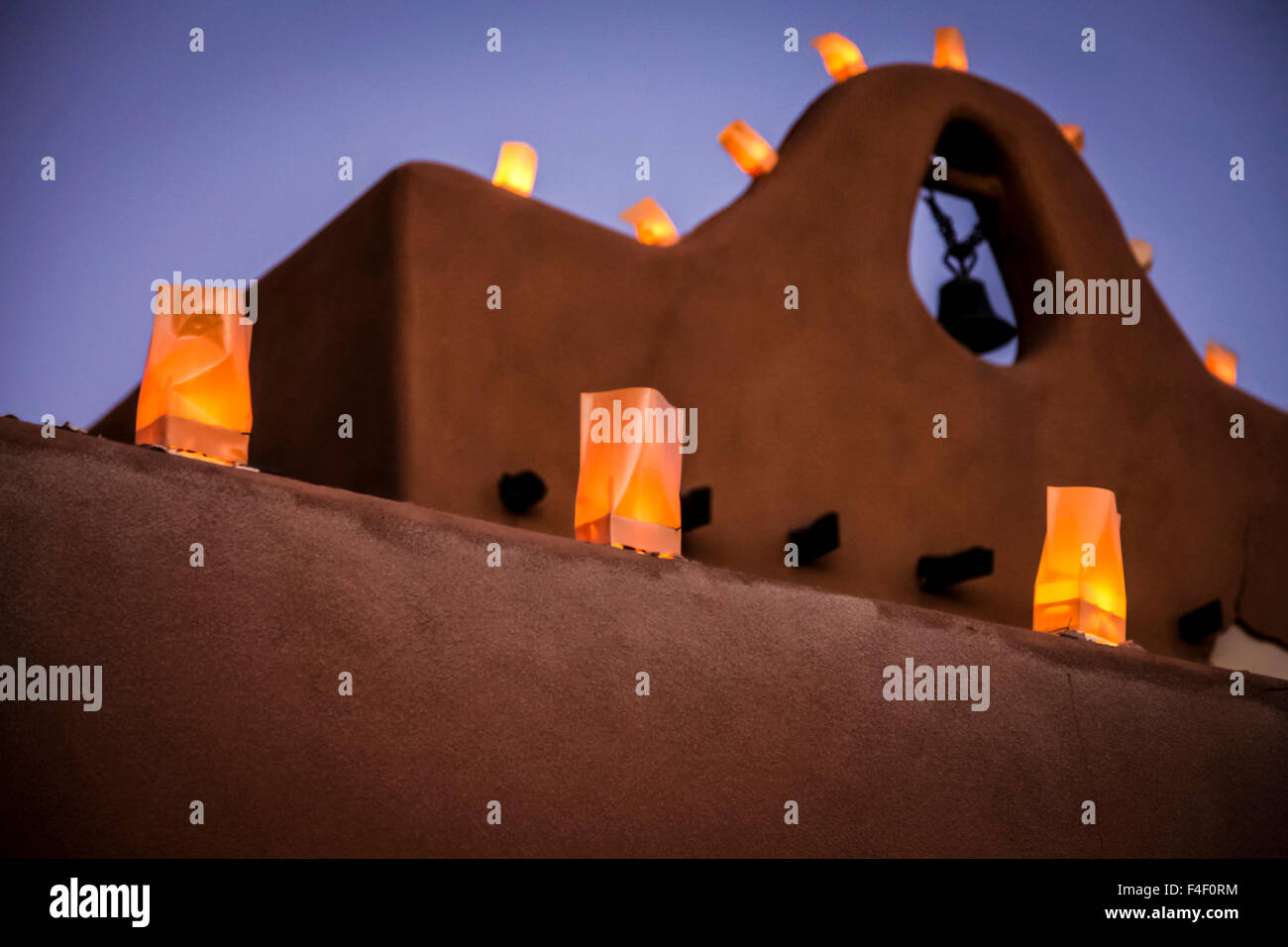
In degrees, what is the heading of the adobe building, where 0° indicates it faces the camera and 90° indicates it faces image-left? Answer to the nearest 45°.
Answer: approximately 315°
